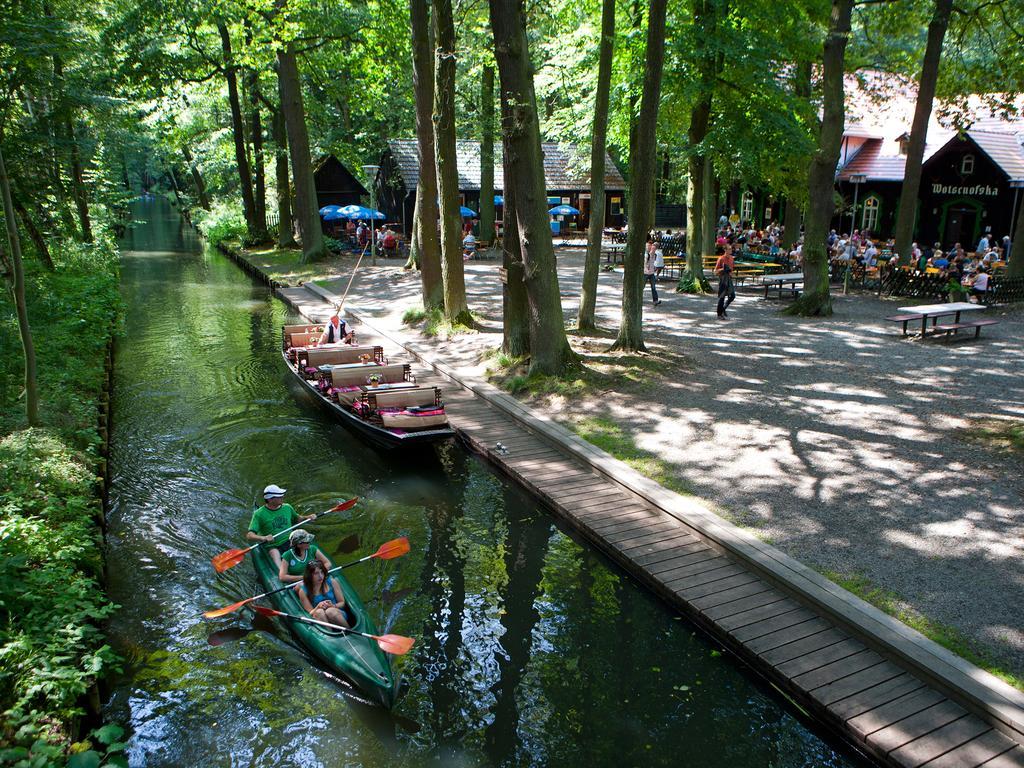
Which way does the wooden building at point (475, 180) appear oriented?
toward the camera

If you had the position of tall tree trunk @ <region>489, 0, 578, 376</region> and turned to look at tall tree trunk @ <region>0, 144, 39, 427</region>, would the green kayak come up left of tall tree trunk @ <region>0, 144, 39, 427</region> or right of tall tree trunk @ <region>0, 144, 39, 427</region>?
left

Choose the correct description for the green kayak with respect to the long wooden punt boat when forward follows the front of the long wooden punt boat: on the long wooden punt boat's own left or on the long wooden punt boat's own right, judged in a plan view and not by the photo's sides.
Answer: on the long wooden punt boat's own right

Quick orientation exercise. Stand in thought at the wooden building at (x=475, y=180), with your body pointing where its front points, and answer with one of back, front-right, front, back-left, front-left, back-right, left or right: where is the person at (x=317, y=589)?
front

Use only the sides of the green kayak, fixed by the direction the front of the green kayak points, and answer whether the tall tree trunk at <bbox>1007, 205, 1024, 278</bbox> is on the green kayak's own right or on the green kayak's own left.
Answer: on the green kayak's own left

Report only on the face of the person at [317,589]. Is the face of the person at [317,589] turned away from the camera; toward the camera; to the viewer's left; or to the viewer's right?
toward the camera

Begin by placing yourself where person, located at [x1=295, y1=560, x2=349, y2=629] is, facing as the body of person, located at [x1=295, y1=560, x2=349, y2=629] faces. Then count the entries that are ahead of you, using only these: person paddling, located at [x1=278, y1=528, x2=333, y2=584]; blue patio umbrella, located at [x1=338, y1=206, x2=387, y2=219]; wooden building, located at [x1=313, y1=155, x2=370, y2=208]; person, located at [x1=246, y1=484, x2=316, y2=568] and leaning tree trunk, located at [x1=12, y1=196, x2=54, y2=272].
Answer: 0

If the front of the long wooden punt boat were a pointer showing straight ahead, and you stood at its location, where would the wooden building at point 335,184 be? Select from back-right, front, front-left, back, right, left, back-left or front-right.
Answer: back-left

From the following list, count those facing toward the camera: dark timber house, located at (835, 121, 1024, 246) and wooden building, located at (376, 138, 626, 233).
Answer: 2

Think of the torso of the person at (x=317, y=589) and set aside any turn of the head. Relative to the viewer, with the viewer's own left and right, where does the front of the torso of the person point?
facing the viewer and to the right of the viewer

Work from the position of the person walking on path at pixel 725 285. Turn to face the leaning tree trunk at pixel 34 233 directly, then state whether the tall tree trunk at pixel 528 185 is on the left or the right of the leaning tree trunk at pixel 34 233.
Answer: left

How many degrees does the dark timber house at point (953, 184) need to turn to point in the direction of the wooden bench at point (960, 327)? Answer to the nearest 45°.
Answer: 0° — it already faces it

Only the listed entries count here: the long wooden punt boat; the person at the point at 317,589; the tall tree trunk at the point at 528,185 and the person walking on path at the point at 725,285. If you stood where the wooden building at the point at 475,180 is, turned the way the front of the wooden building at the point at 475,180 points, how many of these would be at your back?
0

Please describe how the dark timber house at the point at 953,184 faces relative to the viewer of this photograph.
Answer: facing the viewer

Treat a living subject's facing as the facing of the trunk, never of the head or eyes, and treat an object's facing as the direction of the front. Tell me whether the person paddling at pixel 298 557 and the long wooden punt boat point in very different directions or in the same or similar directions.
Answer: same or similar directions

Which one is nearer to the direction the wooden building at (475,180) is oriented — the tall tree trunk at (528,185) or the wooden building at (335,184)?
the tall tree trunk

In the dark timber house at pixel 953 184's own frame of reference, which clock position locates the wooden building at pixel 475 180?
The wooden building is roughly at 3 o'clock from the dark timber house.

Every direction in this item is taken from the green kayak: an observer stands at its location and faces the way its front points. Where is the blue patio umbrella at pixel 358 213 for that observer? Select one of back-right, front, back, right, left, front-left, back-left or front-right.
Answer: back-left

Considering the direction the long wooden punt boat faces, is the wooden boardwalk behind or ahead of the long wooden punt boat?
ahead
